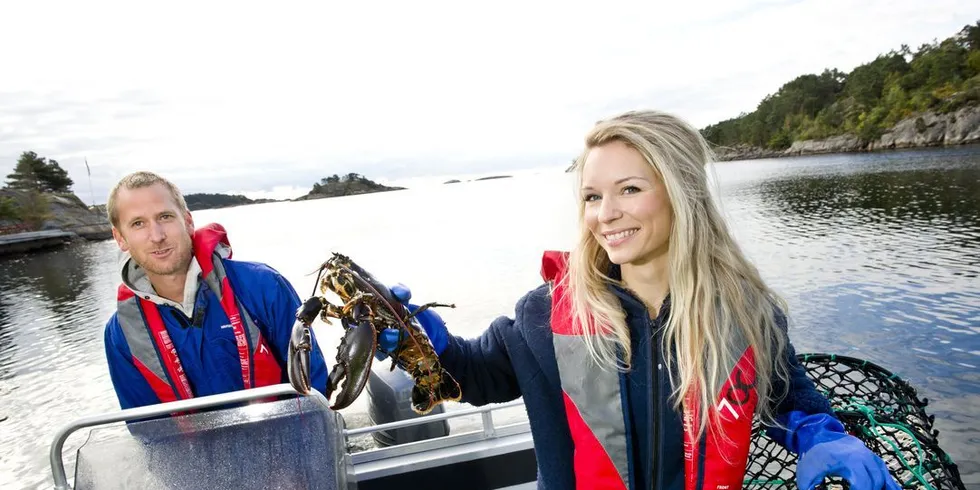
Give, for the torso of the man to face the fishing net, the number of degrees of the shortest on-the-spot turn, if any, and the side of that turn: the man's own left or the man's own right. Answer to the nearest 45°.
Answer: approximately 45° to the man's own left

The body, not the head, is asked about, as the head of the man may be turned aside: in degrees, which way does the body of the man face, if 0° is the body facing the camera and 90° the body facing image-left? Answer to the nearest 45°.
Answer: approximately 0°

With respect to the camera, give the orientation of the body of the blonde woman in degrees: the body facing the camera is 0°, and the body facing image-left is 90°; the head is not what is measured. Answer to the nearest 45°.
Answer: approximately 0°

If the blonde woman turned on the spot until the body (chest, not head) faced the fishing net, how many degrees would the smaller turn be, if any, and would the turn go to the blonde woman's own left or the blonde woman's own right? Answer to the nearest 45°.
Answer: approximately 135° to the blonde woman's own left

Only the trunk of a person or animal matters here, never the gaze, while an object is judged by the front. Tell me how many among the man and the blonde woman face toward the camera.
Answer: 2
